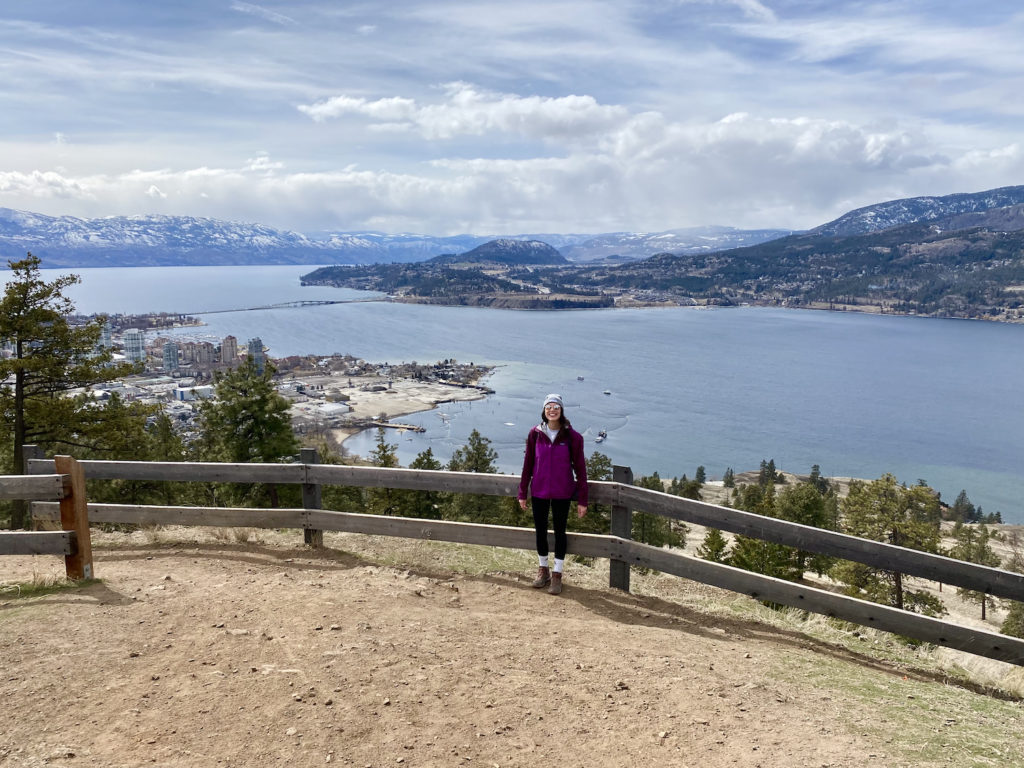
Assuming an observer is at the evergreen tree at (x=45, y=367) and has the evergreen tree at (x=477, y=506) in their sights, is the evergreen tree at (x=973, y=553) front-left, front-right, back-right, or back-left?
front-right

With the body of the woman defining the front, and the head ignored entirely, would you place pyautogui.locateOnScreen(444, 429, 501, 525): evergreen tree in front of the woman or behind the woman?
behind

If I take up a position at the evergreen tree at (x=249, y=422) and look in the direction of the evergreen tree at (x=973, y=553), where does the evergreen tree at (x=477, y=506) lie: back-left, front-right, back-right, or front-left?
front-left

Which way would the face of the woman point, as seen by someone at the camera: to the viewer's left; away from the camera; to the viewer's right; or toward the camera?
toward the camera

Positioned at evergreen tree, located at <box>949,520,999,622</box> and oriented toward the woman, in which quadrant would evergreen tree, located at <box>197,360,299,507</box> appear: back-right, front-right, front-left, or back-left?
front-right

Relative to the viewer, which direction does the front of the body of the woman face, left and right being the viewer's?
facing the viewer

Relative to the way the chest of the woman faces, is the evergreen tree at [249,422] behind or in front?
behind

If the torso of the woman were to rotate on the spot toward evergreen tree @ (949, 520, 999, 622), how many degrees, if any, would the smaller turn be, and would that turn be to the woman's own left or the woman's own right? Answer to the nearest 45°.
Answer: approximately 135° to the woman's own left

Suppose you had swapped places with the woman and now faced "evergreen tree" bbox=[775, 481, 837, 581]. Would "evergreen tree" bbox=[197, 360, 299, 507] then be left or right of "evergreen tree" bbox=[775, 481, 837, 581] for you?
left

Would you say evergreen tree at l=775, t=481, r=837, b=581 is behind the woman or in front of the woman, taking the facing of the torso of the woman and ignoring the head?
behind
